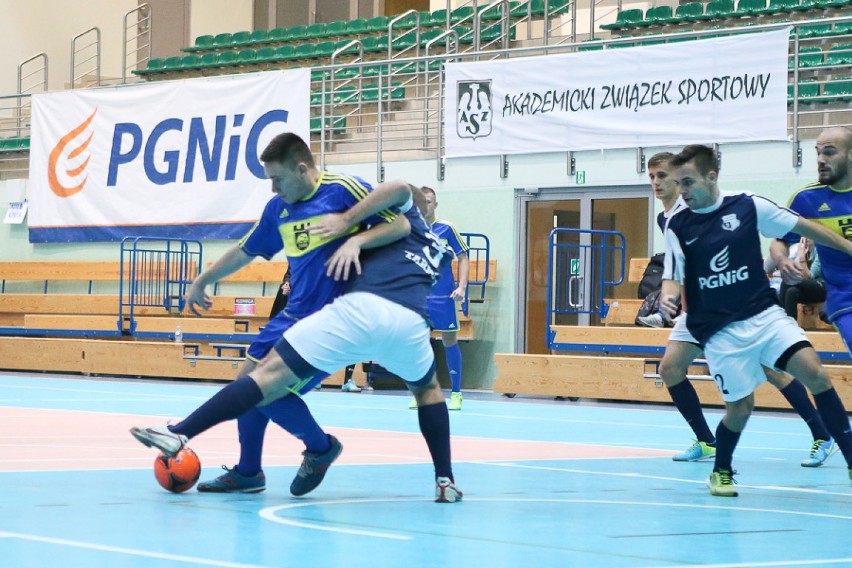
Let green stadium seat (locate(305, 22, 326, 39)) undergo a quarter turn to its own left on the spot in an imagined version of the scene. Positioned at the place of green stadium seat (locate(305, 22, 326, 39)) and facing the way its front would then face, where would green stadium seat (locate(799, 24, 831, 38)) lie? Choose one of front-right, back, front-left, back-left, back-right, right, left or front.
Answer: front

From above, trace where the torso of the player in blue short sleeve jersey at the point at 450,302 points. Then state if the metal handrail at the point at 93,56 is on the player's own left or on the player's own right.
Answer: on the player's own right

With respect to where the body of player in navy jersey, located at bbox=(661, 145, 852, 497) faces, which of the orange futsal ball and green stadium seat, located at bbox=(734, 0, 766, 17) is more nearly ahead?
the orange futsal ball

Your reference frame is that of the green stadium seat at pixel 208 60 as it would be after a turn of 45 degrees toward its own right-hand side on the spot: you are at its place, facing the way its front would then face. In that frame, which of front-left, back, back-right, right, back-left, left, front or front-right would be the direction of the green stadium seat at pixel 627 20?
back-left

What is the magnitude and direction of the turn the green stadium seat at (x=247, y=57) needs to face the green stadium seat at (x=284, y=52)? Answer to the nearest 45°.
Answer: approximately 90° to its left

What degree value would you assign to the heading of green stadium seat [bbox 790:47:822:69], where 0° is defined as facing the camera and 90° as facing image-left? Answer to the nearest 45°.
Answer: approximately 0°

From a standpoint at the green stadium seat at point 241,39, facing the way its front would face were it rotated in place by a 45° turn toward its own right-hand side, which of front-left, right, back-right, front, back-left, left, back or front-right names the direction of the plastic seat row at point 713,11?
back-left

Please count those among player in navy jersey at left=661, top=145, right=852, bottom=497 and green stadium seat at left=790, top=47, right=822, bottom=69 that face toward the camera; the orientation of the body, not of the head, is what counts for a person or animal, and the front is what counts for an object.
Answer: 2

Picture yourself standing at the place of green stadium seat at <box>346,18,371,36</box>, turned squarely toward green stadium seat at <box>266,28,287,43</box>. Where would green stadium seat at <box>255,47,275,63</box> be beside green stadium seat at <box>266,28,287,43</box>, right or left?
left

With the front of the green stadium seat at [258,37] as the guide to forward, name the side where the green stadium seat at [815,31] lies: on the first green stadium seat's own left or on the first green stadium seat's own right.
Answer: on the first green stadium seat's own left

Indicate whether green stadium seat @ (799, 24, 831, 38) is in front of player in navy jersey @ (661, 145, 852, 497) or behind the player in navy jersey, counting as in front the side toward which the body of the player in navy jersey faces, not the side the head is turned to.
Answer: behind

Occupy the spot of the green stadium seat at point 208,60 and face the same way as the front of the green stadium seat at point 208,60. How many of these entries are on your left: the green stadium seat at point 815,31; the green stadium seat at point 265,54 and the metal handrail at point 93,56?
2

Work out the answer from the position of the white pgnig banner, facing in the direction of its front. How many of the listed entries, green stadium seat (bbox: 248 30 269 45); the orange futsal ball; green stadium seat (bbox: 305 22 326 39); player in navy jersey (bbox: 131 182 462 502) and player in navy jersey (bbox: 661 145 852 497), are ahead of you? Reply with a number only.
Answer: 3

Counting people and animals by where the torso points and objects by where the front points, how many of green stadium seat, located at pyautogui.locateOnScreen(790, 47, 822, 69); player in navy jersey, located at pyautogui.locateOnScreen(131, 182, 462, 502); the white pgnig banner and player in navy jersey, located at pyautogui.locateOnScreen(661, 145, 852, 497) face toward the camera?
3
